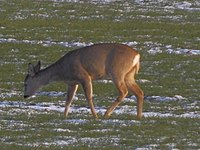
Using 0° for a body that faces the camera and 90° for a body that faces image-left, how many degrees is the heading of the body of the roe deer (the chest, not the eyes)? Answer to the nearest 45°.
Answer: approximately 90°
